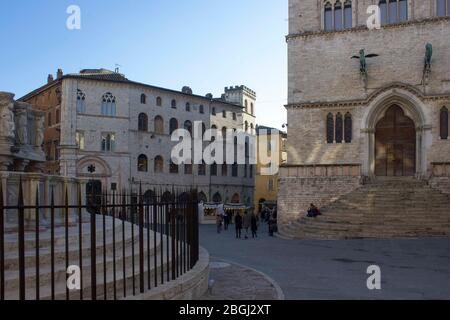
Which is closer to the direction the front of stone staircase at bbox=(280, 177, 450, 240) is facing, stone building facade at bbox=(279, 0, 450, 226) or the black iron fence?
the black iron fence

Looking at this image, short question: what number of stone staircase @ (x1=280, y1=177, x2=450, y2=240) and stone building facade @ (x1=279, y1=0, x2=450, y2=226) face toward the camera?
2

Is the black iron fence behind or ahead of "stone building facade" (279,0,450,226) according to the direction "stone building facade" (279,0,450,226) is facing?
ahead

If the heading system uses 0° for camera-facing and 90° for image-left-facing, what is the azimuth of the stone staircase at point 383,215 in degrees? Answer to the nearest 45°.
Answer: approximately 0°

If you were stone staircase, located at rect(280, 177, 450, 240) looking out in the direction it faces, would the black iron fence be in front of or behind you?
in front

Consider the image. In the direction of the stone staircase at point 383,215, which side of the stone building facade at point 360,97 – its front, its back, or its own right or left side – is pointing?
front

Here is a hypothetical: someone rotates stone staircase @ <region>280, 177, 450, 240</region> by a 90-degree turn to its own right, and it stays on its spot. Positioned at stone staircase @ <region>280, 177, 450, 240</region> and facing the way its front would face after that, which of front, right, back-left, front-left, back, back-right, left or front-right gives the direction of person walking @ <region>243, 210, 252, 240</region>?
front

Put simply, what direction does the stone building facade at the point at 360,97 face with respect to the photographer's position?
facing the viewer
